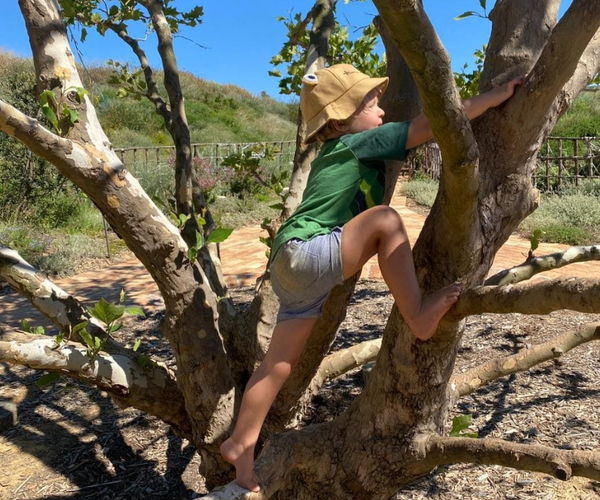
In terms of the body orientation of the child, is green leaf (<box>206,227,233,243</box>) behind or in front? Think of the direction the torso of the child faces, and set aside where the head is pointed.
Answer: behind

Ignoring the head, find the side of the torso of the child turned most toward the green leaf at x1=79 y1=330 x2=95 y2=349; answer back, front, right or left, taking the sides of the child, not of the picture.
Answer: back

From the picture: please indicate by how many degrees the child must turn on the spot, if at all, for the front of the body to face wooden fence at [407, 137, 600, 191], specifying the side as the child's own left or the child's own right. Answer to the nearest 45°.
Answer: approximately 90° to the child's own left

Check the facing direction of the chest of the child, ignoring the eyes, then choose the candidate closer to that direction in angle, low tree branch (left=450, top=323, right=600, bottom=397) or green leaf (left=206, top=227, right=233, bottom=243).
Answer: the low tree branch

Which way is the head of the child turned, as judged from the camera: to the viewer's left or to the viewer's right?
to the viewer's right

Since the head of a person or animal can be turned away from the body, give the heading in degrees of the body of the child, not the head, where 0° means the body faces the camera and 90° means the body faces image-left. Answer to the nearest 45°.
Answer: approximately 270°

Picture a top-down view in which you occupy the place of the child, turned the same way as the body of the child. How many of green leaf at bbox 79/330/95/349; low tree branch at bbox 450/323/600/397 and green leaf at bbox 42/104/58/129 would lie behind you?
2

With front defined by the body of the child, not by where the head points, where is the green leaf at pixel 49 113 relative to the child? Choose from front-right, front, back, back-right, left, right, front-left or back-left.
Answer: back

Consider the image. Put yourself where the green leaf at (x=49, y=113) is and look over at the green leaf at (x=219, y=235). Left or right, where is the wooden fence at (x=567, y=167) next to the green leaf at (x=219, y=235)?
left
